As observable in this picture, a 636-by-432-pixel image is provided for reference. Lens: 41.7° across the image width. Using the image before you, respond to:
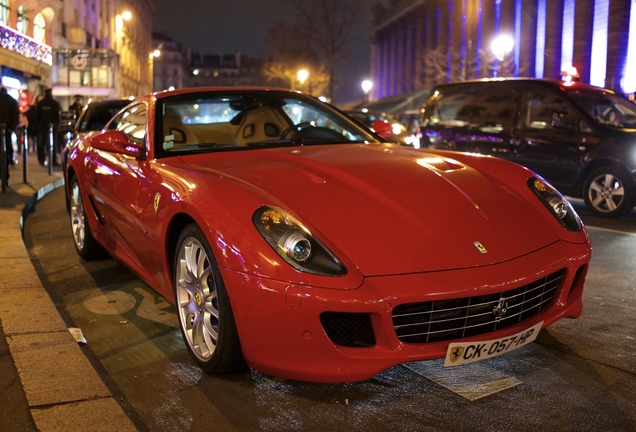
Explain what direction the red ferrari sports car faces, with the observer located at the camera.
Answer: facing the viewer and to the right of the viewer

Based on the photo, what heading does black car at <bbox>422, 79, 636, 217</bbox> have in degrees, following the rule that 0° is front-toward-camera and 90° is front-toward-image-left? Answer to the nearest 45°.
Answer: approximately 315°

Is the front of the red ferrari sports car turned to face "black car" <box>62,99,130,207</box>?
no

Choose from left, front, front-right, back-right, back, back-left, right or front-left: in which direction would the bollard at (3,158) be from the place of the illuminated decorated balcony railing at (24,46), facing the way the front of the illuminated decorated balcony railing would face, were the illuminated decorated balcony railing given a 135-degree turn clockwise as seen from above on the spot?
left

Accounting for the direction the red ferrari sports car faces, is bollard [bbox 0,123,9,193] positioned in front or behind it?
behind

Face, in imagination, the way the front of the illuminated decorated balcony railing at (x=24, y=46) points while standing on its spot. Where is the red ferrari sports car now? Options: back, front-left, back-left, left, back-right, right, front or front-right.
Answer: front-right

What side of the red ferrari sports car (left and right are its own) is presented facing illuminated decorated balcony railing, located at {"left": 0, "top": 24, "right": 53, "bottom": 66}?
back

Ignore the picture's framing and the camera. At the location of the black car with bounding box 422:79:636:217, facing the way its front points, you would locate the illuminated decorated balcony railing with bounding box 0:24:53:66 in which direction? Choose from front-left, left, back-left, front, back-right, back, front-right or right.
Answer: back

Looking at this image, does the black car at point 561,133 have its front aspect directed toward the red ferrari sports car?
no

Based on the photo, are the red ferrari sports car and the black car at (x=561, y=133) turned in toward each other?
no

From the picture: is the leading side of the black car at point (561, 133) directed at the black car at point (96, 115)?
no

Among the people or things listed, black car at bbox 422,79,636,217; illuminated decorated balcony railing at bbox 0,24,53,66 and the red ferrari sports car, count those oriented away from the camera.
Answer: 0

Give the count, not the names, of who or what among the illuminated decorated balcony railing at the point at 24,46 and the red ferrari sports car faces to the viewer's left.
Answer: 0

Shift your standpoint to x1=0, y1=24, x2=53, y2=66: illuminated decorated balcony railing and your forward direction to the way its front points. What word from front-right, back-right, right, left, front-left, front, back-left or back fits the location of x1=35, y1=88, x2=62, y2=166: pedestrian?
front-right

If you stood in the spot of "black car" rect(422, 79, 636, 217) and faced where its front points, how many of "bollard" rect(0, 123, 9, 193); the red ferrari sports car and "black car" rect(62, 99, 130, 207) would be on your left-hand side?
0

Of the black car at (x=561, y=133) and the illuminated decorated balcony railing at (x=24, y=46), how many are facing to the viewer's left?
0

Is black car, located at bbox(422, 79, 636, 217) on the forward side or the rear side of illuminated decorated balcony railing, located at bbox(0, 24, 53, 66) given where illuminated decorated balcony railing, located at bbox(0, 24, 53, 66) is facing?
on the forward side

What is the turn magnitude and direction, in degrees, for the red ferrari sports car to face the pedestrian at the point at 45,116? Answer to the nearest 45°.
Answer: approximately 180°
